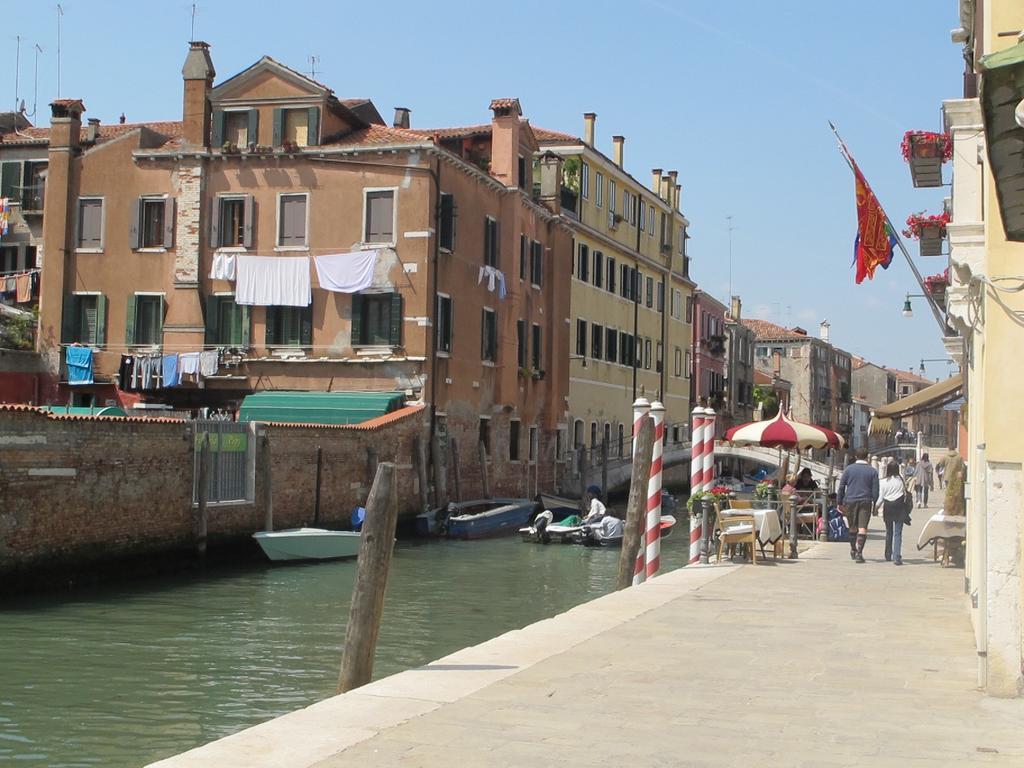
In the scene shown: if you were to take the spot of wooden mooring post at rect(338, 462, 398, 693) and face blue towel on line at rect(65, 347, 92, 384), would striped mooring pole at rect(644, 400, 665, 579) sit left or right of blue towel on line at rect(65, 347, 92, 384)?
right

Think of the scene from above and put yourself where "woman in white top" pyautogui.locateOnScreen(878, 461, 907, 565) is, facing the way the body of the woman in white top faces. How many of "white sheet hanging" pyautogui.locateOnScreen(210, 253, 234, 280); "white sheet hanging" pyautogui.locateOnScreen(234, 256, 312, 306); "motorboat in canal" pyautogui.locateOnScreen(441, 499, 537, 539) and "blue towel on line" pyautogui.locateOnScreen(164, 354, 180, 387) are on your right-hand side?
0

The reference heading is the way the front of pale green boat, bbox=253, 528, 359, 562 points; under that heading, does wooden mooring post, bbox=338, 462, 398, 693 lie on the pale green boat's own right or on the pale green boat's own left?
on the pale green boat's own left

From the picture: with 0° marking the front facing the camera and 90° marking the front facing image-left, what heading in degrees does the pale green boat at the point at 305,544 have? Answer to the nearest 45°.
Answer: approximately 90°

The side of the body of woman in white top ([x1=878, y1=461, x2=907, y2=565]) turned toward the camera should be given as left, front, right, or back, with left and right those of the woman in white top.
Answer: back

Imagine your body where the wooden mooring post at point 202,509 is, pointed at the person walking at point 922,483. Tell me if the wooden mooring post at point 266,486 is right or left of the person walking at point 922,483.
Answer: left

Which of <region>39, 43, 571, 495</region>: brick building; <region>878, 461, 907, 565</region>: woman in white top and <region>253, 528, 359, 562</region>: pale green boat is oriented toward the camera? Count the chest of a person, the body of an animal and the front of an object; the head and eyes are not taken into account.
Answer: the brick building

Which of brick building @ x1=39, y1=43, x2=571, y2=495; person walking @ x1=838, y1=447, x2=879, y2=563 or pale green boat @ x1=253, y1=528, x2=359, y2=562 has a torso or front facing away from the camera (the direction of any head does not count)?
the person walking

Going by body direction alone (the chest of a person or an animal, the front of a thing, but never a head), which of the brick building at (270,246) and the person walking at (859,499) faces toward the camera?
the brick building

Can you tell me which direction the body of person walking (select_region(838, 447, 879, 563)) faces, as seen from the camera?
away from the camera

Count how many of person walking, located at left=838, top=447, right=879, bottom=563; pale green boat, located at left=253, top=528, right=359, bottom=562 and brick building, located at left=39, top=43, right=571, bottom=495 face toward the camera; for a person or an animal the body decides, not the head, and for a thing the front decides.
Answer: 1

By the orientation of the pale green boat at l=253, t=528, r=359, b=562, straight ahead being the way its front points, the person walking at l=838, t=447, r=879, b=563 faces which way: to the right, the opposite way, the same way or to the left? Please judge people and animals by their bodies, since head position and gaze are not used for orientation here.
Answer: to the right

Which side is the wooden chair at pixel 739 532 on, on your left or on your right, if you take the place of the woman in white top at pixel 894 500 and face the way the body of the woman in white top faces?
on your left

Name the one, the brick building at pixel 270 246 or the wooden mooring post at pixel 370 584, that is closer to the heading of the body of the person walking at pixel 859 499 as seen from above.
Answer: the brick building

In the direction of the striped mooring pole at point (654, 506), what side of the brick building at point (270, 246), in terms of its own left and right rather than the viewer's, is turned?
front

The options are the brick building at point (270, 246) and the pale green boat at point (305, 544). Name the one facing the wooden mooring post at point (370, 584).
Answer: the brick building

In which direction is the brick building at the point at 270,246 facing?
toward the camera

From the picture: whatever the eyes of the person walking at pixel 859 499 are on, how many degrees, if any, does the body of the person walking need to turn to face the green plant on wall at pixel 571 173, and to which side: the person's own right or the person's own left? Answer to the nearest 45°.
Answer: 0° — they already face it

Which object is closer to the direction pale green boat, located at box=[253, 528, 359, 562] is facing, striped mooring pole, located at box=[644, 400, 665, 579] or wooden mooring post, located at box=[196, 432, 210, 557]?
the wooden mooring post

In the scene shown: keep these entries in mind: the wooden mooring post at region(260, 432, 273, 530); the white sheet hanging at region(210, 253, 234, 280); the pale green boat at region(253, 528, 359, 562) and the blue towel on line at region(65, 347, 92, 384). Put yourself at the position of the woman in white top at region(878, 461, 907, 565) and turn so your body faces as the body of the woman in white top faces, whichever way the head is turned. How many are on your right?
0

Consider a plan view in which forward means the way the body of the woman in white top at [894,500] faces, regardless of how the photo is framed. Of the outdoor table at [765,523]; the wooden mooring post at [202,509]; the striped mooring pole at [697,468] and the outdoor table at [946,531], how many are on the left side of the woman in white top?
3
